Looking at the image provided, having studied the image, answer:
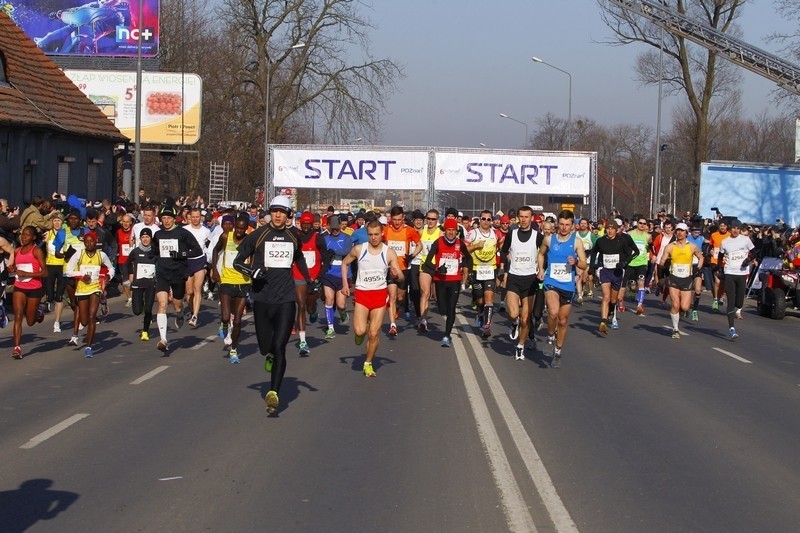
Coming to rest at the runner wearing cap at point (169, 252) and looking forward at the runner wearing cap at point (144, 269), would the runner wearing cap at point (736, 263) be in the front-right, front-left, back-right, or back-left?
back-right

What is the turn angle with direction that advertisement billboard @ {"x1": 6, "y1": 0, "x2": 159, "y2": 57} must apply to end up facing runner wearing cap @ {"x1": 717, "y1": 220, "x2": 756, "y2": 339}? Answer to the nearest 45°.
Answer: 0° — it already faces them

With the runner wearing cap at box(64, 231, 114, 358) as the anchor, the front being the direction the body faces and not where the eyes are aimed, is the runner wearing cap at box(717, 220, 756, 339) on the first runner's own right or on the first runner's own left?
on the first runner's own left

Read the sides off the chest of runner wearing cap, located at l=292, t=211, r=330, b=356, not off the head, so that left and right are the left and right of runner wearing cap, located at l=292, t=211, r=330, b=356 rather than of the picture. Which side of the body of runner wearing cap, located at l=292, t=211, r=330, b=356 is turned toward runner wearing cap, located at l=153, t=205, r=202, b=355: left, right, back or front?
right

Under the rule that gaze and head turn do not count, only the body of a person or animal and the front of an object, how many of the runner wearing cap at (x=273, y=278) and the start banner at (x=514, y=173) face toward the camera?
2

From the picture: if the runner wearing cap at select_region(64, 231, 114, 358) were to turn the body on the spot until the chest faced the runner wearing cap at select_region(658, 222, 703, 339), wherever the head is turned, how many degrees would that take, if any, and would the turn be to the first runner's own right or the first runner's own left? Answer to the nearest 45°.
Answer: approximately 90° to the first runner's own left
